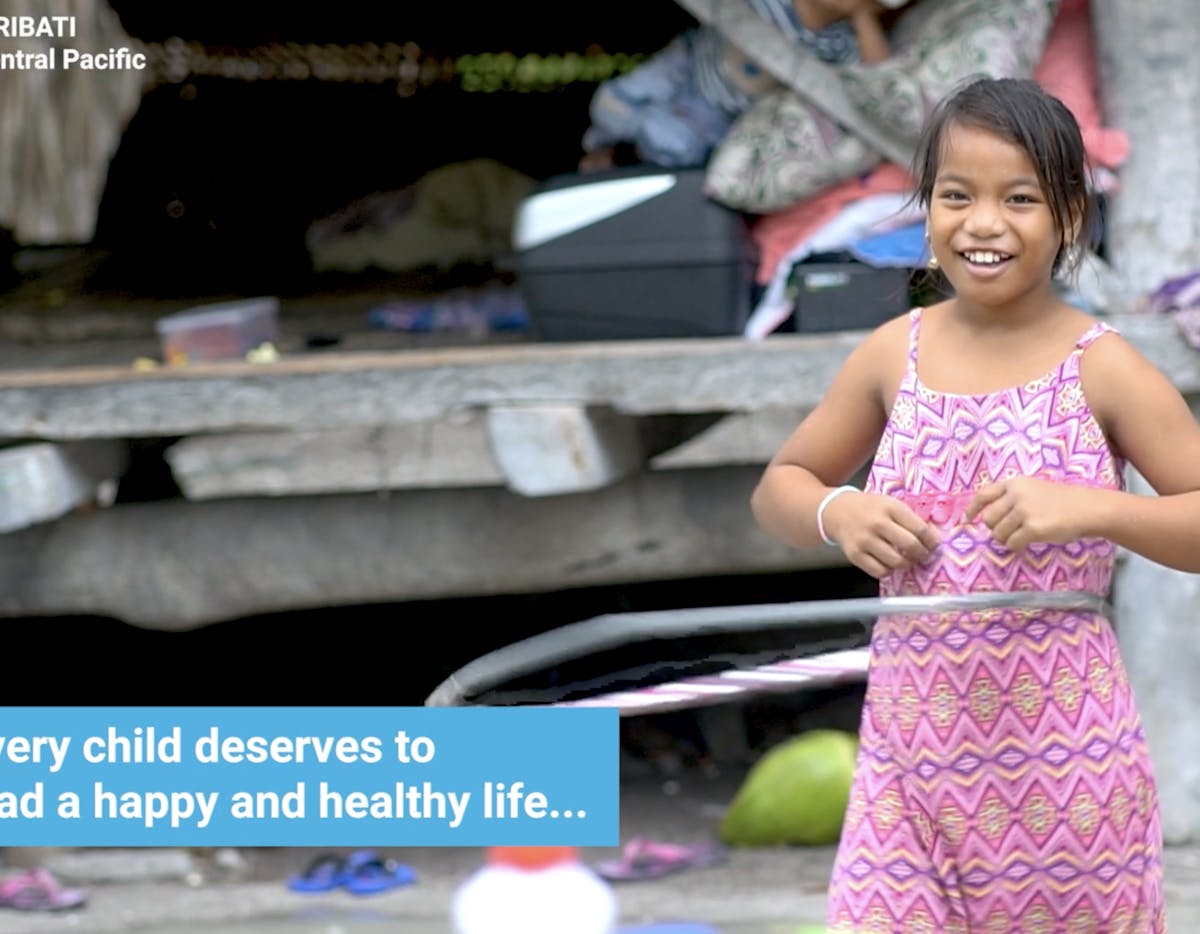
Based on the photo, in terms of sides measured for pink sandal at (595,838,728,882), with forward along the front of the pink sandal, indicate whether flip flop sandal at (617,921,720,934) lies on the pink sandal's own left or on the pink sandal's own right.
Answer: on the pink sandal's own left

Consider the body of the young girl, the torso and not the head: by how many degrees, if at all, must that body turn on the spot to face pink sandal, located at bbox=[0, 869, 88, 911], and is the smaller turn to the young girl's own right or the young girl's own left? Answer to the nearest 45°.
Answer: approximately 135° to the young girl's own right

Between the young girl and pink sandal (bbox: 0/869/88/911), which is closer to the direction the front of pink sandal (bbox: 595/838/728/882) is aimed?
the pink sandal

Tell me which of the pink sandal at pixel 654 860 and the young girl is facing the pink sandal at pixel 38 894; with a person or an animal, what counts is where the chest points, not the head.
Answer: the pink sandal at pixel 654 860

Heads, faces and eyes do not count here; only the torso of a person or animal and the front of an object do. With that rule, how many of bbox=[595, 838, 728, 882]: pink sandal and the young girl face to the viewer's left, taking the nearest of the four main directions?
1

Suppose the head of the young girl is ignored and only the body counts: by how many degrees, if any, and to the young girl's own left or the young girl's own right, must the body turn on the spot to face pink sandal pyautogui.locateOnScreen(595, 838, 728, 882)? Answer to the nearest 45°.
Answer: approximately 180°

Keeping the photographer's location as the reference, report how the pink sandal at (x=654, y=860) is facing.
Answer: facing to the left of the viewer

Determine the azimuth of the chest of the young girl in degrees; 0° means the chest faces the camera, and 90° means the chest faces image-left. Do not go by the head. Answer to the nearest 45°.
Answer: approximately 0°

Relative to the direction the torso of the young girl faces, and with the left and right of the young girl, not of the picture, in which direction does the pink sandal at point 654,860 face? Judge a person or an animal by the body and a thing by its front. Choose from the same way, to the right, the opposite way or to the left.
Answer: to the right
